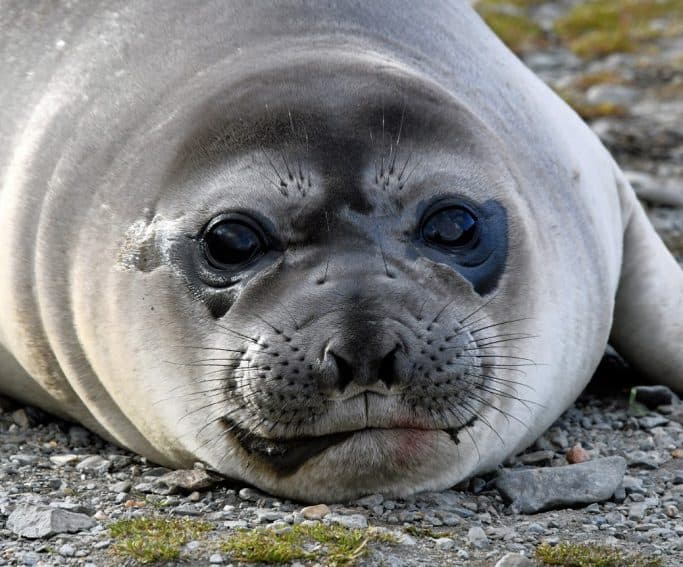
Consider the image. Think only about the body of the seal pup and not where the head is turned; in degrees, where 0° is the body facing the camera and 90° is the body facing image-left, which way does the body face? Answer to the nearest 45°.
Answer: approximately 0°

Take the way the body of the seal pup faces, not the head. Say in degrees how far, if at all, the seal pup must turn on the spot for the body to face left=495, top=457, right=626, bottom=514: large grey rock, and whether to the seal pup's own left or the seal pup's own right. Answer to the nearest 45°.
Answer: approximately 90° to the seal pup's own left

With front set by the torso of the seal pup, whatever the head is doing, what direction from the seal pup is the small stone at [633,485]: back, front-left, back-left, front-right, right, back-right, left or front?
left

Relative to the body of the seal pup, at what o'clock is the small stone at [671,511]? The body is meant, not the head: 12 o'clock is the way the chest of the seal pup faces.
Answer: The small stone is roughly at 11 o'clock from the seal pup.
